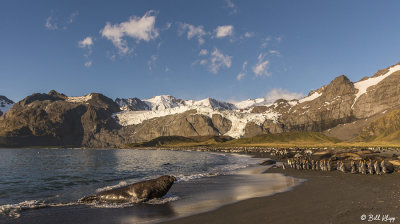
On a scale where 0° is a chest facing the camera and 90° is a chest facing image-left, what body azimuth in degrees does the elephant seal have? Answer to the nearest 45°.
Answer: approximately 270°

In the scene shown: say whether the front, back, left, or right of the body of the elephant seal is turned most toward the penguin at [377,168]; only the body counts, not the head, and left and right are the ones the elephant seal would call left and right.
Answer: front
